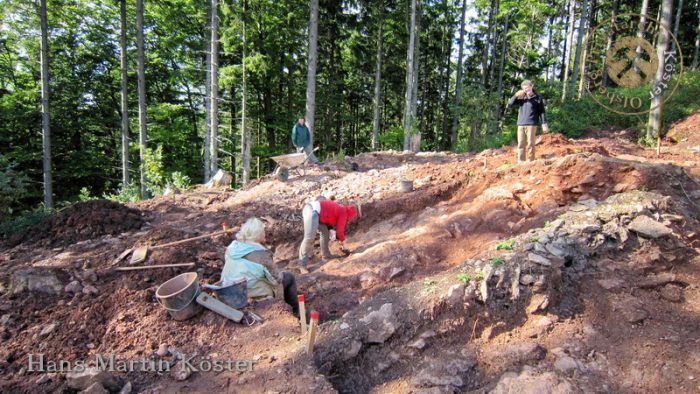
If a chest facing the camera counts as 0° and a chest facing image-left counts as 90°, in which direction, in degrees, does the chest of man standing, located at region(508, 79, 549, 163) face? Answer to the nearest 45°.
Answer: approximately 0°

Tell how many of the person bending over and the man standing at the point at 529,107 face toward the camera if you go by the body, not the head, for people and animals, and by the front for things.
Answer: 1

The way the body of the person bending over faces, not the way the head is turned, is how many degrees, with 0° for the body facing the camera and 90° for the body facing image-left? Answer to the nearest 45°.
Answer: approximately 270°

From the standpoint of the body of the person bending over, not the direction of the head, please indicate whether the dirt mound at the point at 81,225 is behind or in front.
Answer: behind

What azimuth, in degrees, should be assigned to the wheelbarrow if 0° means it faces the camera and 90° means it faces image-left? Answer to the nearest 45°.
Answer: approximately 45°

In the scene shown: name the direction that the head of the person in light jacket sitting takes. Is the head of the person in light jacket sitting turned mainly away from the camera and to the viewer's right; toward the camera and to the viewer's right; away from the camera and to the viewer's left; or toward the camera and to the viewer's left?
away from the camera and to the viewer's right

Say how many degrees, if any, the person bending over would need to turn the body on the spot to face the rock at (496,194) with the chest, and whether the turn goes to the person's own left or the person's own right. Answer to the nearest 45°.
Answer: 0° — they already face it

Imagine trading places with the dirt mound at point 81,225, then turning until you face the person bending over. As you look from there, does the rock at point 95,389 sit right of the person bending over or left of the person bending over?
right

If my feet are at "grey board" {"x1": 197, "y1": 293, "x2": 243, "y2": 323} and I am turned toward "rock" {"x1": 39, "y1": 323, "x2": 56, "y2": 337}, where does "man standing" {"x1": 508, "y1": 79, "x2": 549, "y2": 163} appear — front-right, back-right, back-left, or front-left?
back-right

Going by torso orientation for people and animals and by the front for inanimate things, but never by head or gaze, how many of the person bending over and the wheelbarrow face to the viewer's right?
1

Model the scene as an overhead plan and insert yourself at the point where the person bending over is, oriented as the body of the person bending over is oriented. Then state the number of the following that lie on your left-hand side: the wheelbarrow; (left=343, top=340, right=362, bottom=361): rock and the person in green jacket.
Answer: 2

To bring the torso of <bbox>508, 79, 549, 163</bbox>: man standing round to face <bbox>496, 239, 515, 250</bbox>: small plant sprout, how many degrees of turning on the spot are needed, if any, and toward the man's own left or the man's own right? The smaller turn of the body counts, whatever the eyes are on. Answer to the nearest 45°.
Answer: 0° — they already face it

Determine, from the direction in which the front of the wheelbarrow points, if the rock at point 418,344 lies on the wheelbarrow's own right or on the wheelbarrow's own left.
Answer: on the wheelbarrow's own left
